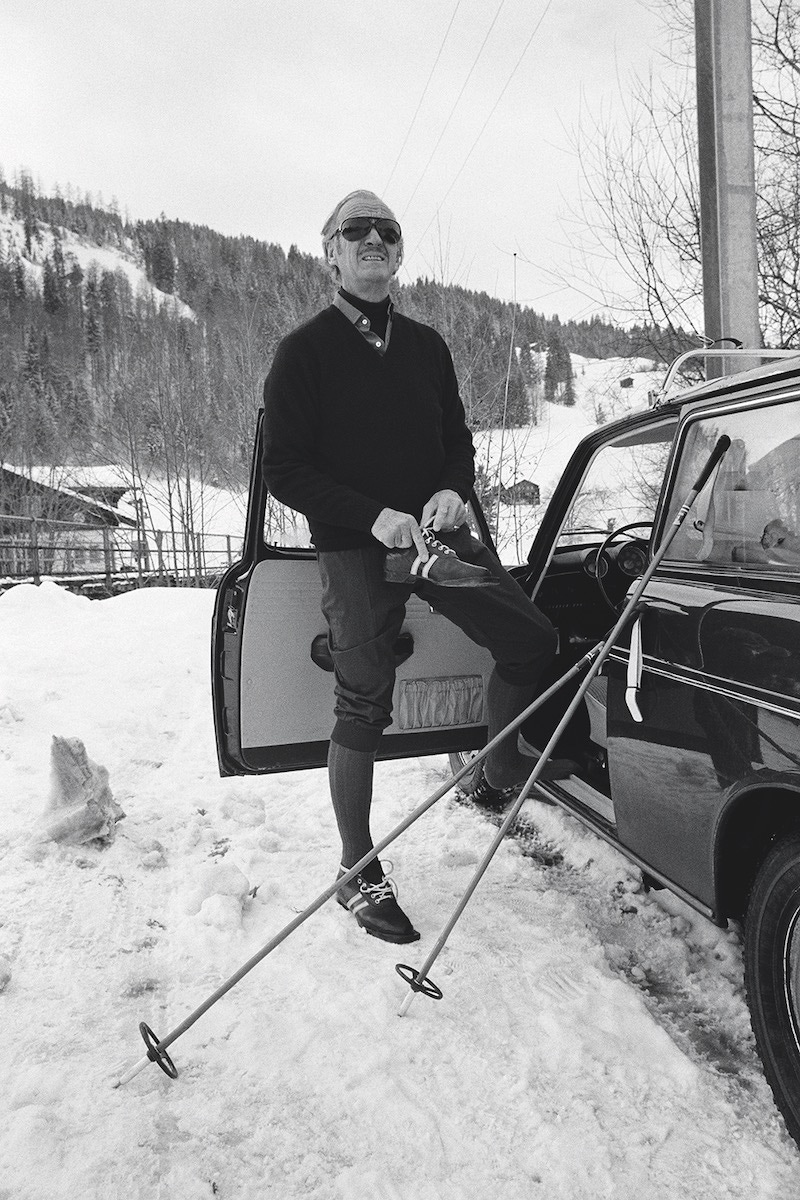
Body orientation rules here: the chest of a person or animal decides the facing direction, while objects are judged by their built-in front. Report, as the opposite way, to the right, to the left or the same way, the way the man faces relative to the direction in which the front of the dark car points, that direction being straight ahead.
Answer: the opposite way

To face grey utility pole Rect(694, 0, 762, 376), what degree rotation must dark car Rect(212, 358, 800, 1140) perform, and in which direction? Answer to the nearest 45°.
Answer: approximately 45° to its right

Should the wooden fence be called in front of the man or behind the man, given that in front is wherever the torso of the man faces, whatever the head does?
behind

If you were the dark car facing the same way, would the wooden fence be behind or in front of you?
in front

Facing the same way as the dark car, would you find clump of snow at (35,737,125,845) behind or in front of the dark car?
in front

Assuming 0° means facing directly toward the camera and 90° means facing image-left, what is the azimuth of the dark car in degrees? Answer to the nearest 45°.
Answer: approximately 135°

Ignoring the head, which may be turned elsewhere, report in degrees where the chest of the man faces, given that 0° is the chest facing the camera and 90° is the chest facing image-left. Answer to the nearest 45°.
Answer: approximately 315°
